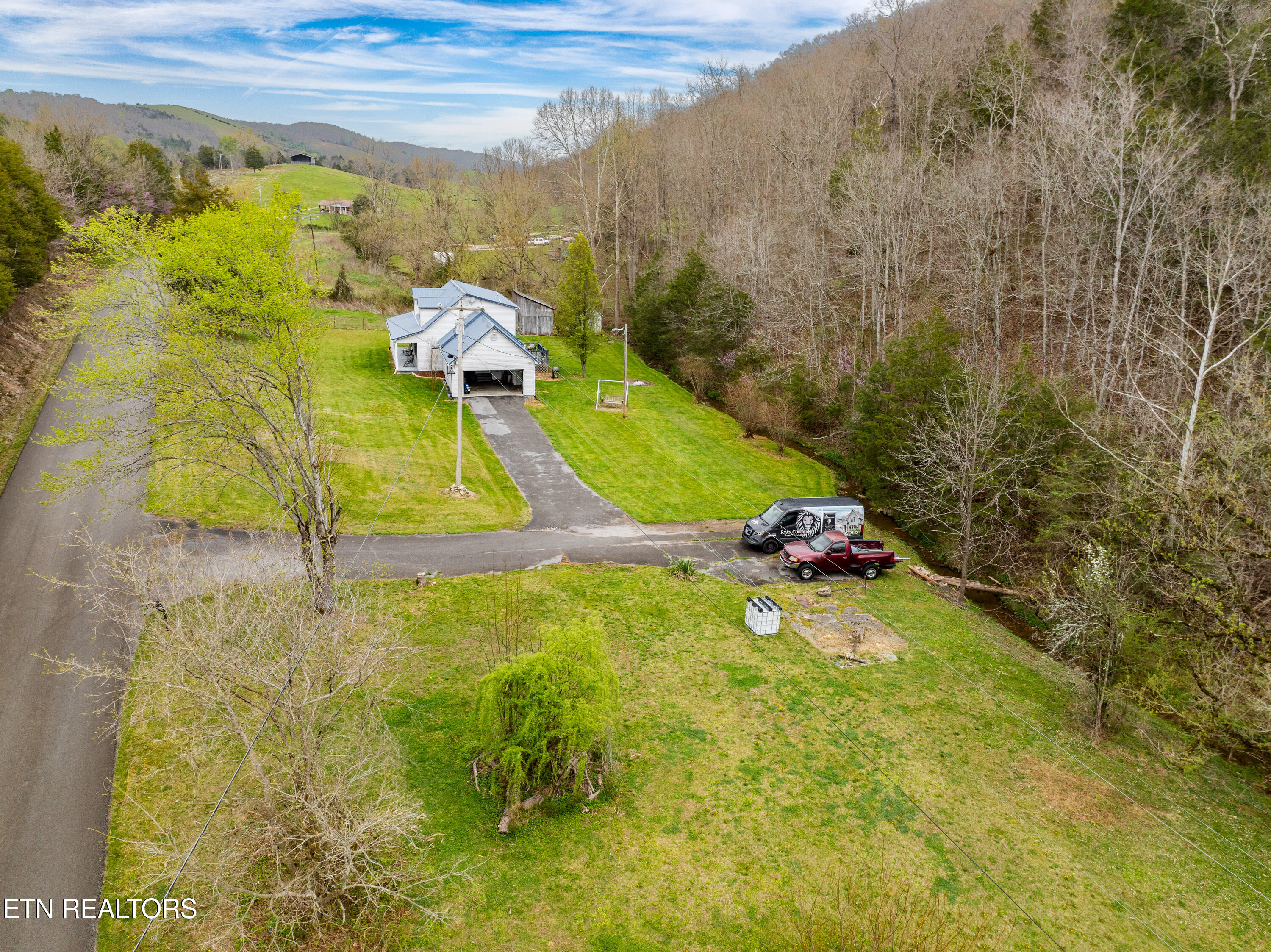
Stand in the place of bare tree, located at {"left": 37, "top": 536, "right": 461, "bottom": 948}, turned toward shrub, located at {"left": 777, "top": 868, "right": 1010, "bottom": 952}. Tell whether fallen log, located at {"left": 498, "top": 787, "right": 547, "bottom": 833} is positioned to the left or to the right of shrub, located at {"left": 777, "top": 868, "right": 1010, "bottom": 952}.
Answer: left

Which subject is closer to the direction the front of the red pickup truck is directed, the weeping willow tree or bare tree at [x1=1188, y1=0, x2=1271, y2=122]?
the weeping willow tree

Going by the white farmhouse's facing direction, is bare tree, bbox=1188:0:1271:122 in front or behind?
behind

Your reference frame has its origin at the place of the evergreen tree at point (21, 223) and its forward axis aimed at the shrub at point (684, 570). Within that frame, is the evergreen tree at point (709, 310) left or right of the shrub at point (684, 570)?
left

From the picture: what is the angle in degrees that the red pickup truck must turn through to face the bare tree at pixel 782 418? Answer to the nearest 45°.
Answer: approximately 90° to its right

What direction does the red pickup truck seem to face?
to the viewer's left

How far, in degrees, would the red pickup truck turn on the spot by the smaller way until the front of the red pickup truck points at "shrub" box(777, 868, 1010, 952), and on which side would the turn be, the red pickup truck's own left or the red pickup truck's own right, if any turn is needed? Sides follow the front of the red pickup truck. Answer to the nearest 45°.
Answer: approximately 90° to the red pickup truck's own left
